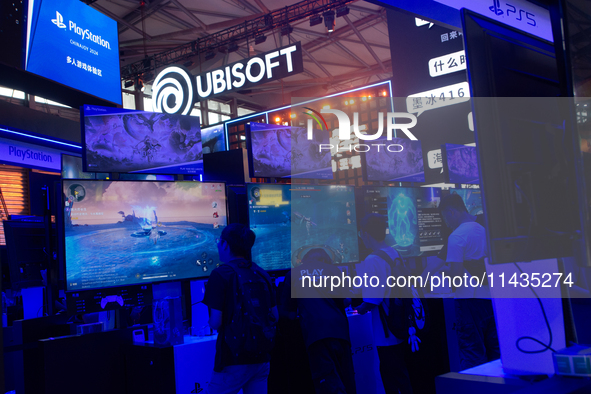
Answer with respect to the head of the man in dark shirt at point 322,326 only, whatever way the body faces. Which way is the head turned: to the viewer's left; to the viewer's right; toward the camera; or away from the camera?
away from the camera

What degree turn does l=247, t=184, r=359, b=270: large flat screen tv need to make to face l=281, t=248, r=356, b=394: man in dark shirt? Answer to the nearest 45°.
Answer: approximately 45° to its right

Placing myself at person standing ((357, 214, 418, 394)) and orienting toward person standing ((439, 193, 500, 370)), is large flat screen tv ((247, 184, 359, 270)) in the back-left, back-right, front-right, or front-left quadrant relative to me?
back-left

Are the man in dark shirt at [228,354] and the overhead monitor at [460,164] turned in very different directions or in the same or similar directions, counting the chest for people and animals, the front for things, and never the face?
very different directions

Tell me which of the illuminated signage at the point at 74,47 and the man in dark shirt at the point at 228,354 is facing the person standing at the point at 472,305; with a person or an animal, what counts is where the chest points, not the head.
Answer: the illuminated signage

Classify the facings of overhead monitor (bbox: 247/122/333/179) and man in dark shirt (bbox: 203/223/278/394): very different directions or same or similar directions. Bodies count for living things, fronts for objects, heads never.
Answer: very different directions

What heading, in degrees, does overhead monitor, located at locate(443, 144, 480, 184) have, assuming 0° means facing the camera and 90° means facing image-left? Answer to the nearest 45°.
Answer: approximately 315°

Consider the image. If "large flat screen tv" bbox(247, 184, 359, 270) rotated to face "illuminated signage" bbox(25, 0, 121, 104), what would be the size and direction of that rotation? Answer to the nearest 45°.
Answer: approximately 135° to its right

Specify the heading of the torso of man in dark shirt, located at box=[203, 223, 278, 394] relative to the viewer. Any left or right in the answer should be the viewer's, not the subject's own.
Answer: facing away from the viewer and to the left of the viewer

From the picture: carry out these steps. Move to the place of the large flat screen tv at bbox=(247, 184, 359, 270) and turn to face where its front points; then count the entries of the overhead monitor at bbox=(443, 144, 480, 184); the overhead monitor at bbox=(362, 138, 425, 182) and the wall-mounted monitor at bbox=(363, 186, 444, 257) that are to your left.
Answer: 3

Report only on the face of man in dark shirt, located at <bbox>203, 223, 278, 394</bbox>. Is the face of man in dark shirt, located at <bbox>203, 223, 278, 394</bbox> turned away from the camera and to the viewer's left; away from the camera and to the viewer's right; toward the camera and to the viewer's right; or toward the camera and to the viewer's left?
away from the camera and to the viewer's left
